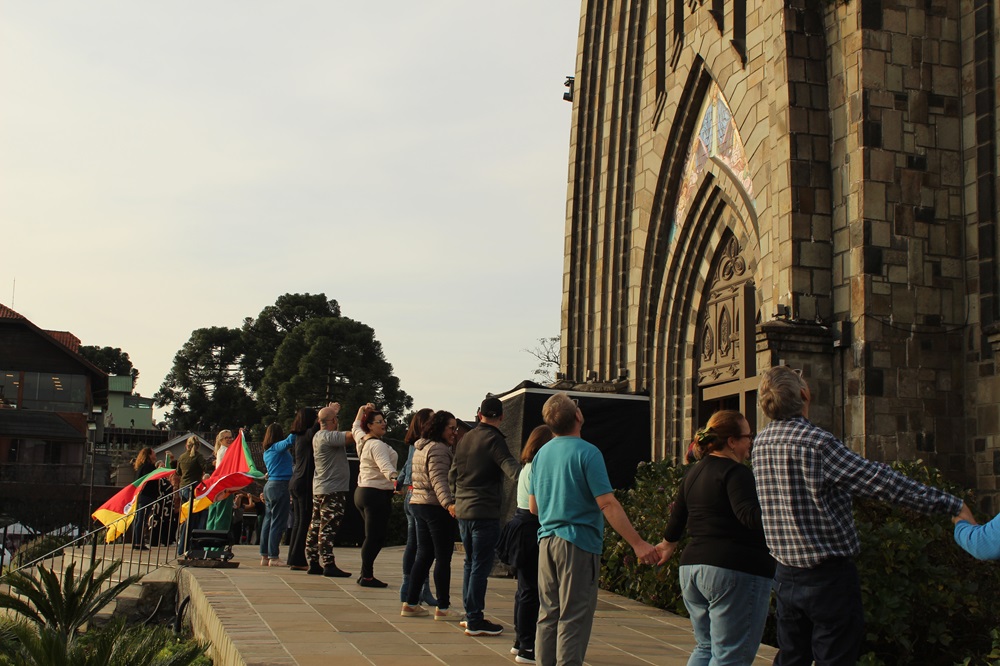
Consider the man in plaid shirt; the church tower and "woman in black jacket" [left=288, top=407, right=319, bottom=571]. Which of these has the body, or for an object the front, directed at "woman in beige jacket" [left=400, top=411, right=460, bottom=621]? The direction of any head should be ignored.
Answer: the church tower

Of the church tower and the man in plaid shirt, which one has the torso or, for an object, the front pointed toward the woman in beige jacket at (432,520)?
the church tower

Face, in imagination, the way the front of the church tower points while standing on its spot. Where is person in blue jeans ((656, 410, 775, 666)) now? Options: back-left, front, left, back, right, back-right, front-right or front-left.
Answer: front-left

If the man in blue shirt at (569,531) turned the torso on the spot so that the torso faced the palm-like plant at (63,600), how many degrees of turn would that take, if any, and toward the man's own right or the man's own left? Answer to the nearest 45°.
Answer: approximately 90° to the man's own left

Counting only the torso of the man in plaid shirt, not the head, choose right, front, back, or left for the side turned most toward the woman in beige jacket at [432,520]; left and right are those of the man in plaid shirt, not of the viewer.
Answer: left

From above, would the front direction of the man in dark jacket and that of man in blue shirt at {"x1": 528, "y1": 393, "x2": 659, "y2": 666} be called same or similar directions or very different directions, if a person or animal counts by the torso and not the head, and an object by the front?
same or similar directions

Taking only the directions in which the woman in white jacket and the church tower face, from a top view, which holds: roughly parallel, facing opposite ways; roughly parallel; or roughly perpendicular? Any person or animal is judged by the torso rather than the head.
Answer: roughly parallel, facing opposite ways

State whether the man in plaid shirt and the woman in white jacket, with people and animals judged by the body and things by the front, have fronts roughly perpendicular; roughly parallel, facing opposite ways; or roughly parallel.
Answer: roughly parallel

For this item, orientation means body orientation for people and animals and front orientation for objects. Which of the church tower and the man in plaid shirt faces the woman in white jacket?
the church tower

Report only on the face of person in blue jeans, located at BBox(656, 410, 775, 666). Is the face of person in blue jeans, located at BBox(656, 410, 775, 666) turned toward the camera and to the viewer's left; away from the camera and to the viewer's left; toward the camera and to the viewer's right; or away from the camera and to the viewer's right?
away from the camera and to the viewer's right

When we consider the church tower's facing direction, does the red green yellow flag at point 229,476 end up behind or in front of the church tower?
in front

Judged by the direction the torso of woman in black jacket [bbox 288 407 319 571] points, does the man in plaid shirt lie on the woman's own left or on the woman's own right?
on the woman's own right

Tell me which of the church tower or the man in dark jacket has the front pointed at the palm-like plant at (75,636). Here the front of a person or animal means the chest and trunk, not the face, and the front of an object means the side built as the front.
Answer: the church tower

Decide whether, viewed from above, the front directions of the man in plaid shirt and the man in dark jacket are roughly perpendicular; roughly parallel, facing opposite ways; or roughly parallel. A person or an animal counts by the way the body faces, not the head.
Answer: roughly parallel

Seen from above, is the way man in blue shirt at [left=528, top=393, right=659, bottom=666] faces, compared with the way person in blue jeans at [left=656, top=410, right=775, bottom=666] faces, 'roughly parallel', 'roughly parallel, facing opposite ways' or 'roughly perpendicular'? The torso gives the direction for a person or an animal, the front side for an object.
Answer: roughly parallel

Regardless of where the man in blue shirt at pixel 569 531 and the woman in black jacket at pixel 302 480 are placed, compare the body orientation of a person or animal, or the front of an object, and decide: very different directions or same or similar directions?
same or similar directions

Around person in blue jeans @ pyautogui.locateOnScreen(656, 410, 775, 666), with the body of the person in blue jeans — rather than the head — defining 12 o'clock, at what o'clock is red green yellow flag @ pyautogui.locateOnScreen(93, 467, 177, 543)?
The red green yellow flag is roughly at 9 o'clock from the person in blue jeans.

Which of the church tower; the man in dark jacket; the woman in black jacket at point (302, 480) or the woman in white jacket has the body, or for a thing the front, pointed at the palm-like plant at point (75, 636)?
the church tower
